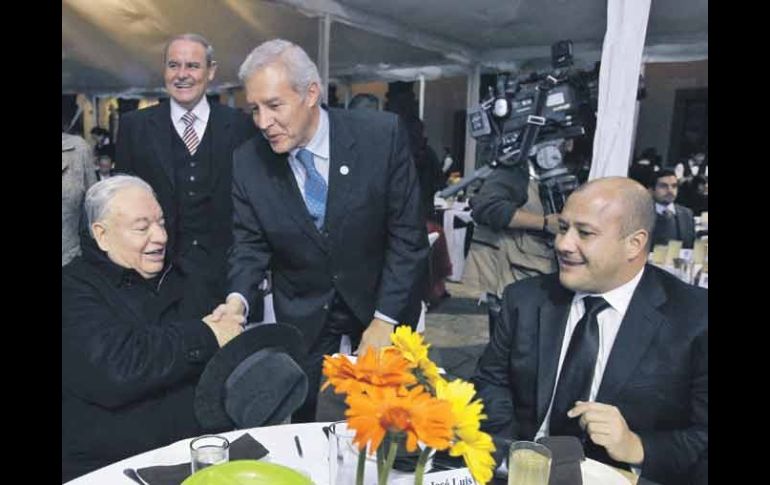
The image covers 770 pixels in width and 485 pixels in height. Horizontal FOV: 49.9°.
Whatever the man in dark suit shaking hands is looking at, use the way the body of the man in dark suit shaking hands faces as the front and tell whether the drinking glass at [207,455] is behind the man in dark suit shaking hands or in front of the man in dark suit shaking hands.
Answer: in front

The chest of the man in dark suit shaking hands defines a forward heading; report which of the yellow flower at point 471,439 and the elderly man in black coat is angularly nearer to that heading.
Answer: the elderly man in black coat

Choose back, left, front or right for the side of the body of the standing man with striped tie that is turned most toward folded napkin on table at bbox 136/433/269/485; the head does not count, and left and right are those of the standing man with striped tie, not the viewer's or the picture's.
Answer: front

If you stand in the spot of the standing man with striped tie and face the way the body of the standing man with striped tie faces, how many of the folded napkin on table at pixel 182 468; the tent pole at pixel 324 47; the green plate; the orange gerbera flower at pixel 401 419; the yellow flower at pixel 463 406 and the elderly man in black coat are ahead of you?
5

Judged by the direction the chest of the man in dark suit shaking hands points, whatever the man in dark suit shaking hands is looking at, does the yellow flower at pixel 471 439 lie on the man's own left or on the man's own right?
on the man's own left

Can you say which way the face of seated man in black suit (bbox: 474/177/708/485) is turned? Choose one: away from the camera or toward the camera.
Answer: toward the camera

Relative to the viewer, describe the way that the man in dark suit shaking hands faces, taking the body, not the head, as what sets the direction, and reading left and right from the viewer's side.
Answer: facing the viewer and to the left of the viewer

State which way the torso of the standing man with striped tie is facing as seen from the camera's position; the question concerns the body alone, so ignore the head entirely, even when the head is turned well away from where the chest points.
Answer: toward the camera

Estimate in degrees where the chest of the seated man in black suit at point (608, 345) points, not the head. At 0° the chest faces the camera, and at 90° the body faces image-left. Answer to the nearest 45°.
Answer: approximately 45°

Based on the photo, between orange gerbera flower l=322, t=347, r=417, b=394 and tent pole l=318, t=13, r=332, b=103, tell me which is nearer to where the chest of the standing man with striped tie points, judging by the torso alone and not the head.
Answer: the orange gerbera flower

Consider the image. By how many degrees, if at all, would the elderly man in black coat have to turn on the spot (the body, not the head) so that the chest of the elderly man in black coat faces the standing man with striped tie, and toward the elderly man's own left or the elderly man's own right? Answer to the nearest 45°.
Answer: approximately 135° to the elderly man's own left

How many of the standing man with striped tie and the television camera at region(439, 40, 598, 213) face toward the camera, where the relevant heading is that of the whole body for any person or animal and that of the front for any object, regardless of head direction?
1

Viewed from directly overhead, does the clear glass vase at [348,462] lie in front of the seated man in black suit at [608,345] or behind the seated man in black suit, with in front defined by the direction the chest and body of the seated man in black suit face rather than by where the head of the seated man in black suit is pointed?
in front
